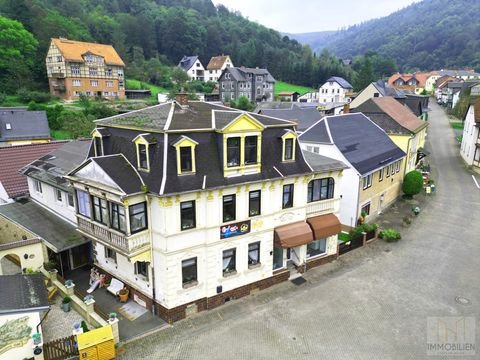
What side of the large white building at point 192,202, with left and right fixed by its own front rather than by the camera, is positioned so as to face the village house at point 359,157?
left

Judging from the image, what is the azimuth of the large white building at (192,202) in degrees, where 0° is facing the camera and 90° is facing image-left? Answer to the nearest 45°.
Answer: approximately 315°

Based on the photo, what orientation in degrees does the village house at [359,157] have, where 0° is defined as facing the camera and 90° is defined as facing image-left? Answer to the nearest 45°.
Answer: approximately 315°

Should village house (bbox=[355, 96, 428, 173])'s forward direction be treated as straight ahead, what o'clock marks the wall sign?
The wall sign is roughly at 2 o'clock from the village house.

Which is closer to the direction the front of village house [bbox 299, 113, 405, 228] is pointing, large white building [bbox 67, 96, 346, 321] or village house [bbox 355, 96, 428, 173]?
the large white building

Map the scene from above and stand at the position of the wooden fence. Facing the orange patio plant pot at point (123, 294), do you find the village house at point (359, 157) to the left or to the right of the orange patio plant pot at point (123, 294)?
right

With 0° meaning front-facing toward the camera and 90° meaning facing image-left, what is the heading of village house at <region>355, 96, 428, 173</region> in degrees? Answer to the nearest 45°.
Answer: approximately 315°

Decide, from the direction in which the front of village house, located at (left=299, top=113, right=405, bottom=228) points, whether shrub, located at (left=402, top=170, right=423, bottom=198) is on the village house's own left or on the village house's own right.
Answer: on the village house's own left

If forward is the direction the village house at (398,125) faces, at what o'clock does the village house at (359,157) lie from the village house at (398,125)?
the village house at (359,157) is roughly at 2 o'clock from the village house at (398,125).
